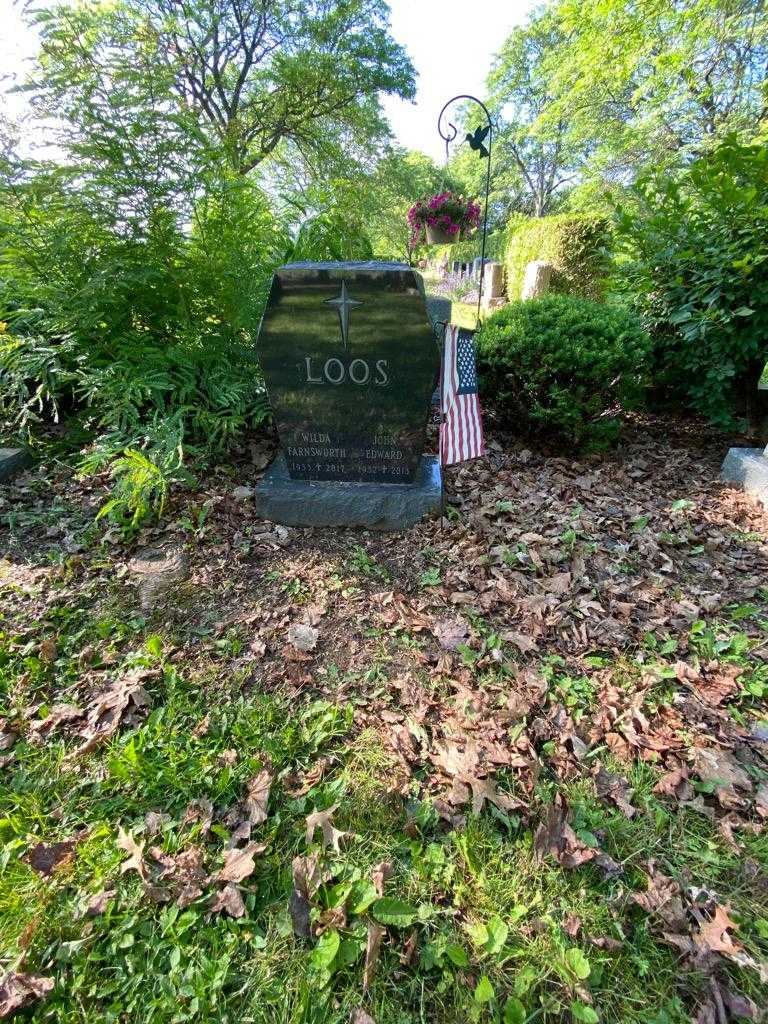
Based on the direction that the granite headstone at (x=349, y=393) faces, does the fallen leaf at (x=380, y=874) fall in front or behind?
in front

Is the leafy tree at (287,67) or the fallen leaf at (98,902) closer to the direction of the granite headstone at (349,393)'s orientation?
the fallen leaf

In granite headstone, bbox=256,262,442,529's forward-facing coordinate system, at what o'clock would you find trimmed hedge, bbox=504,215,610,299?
The trimmed hedge is roughly at 7 o'clock from the granite headstone.

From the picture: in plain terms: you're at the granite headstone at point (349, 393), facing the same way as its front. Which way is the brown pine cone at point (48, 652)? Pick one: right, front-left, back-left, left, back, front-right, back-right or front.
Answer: front-right

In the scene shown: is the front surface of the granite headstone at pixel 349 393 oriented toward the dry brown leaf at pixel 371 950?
yes

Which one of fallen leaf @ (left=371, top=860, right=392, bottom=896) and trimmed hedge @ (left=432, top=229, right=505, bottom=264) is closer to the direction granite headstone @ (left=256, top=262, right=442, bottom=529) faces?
the fallen leaf

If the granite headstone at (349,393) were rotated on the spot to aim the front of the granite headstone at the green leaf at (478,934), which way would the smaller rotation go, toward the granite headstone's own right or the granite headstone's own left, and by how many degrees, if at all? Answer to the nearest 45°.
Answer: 0° — it already faces it

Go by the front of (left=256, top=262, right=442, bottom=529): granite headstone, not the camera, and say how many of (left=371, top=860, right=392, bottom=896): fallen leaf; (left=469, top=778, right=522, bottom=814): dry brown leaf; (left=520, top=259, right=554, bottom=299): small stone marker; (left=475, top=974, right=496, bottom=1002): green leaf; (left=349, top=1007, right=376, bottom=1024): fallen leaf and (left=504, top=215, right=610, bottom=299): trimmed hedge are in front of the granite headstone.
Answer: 4

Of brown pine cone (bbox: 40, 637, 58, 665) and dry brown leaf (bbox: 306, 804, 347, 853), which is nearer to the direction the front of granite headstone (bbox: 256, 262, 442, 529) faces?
the dry brown leaf

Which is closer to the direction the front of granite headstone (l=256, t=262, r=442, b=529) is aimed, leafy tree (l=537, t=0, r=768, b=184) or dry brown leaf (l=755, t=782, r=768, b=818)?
the dry brown leaf

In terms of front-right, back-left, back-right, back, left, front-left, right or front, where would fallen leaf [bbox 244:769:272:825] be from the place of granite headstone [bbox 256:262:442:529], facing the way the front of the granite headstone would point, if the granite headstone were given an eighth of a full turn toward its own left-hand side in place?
front-right

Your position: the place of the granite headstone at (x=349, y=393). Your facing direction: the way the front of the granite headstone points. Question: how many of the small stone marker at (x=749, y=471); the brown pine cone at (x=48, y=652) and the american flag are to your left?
2

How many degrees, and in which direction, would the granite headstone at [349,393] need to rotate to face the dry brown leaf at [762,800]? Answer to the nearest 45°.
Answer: approximately 45° to its left

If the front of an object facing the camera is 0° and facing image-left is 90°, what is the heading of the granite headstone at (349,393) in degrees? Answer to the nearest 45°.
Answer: approximately 0°

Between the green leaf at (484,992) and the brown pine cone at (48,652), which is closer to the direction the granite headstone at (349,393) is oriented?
the green leaf

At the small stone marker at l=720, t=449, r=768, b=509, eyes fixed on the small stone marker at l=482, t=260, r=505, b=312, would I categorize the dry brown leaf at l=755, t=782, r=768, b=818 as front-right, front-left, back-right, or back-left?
back-left

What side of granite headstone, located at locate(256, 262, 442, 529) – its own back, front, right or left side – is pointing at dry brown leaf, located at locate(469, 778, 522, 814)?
front

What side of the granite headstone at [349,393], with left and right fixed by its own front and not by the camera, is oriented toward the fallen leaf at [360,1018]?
front

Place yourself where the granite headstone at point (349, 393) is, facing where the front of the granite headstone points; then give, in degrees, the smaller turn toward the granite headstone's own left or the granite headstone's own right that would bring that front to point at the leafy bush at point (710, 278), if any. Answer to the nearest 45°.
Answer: approximately 90° to the granite headstone's own left

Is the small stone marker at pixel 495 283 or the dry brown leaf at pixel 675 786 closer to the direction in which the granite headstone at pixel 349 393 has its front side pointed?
the dry brown leaf
